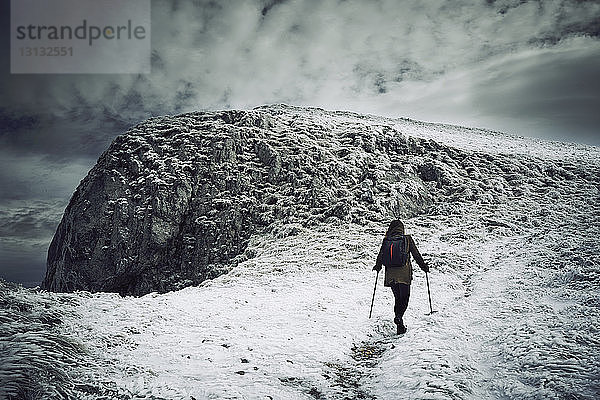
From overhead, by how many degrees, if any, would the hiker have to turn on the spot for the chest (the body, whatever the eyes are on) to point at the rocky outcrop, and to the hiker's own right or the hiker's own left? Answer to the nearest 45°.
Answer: approximately 45° to the hiker's own left

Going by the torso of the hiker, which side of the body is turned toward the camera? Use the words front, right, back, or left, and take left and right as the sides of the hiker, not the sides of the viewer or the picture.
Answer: back
